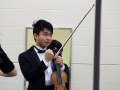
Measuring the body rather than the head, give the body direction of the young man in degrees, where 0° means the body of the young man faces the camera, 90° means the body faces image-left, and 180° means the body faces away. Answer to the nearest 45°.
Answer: approximately 315°
